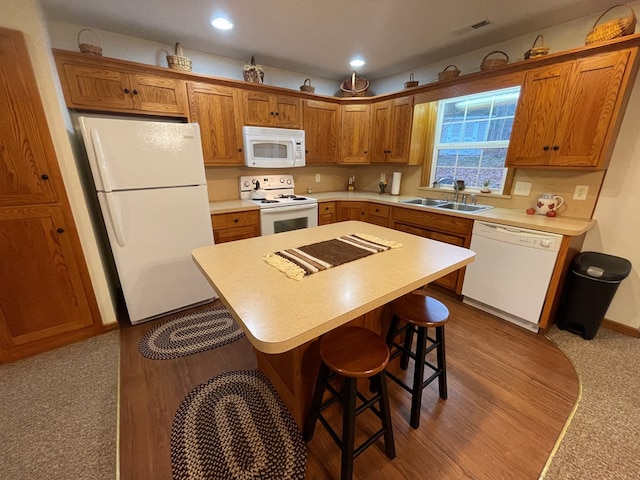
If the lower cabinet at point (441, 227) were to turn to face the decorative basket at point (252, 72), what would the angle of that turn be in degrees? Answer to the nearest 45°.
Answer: approximately 45° to its right

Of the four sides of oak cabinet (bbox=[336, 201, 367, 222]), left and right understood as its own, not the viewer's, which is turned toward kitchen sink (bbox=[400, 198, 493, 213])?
left

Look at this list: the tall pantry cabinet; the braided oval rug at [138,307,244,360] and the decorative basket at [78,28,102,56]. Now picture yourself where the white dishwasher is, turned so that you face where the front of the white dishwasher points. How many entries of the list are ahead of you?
3

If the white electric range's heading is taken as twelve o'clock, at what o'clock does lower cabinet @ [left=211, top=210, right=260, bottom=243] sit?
The lower cabinet is roughly at 3 o'clock from the white electric range.

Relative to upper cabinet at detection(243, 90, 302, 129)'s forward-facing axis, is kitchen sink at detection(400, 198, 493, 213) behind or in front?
in front

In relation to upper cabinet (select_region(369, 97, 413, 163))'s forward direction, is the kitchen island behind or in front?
in front

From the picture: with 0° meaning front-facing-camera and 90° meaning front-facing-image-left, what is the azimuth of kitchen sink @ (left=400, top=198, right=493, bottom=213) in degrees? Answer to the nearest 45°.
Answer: approximately 45°

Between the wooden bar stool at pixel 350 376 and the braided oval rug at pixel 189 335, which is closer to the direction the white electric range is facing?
the wooden bar stool

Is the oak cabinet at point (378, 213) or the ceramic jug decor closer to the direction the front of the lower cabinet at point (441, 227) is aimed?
the oak cabinet

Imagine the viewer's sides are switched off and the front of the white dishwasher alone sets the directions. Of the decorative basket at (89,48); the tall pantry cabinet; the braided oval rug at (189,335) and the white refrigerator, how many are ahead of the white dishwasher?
4

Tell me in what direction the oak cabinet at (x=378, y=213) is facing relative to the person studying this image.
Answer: facing the viewer and to the left of the viewer

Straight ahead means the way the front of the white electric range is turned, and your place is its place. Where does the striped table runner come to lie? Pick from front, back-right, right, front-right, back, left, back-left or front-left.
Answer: front-right

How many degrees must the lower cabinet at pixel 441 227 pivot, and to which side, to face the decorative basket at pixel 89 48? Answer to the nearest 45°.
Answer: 0° — it already faces it

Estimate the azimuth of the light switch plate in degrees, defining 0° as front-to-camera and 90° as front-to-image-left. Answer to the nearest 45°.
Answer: approximately 0°

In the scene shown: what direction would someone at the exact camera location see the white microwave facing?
facing the viewer and to the right of the viewer

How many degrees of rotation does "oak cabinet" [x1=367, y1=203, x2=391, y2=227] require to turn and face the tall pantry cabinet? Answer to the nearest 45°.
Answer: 0° — it already faces it
